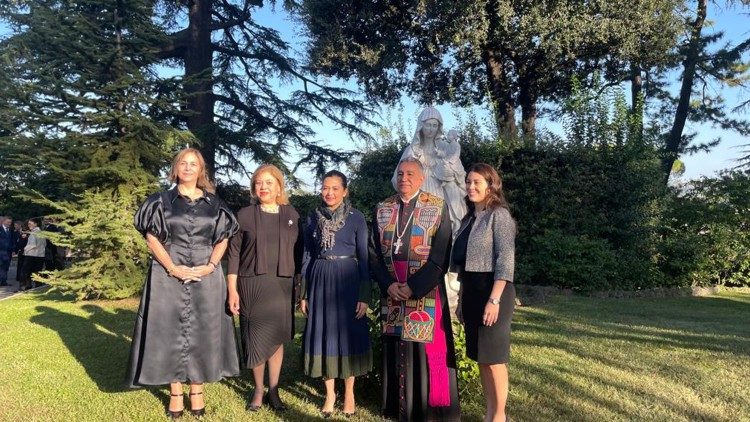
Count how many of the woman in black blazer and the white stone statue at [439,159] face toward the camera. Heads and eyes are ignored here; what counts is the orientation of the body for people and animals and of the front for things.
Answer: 2

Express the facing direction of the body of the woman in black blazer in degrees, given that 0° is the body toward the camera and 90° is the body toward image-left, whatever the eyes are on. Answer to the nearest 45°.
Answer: approximately 0°

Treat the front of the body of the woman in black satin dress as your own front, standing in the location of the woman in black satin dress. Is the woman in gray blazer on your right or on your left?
on your left

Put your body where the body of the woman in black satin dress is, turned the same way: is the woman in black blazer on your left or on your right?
on your left

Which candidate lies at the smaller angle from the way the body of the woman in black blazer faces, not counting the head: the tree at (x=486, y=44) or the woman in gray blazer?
the woman in gray blazer

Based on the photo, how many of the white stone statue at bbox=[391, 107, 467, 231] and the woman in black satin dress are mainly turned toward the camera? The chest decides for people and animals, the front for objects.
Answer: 2

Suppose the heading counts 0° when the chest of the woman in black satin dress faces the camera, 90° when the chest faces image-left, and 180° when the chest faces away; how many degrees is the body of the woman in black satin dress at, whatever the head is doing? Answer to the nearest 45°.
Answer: approximately 0°

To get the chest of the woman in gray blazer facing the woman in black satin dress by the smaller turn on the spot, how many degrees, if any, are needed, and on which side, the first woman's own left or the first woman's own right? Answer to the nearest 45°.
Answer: approximately 45° to the first woman's own right

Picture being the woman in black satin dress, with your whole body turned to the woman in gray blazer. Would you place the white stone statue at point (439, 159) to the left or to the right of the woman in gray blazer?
left

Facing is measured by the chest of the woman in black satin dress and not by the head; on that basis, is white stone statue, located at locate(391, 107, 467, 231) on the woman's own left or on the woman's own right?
on the woman's own left

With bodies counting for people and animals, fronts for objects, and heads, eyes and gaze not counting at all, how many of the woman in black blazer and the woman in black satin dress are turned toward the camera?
2
